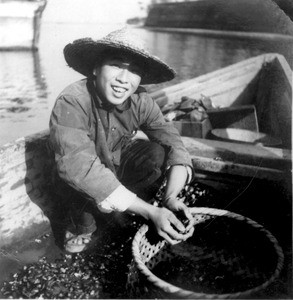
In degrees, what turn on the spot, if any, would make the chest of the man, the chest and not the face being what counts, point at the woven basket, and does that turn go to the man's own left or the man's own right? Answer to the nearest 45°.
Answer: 0° — they already face it

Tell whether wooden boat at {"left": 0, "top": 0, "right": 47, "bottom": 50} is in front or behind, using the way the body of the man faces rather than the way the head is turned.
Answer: behind

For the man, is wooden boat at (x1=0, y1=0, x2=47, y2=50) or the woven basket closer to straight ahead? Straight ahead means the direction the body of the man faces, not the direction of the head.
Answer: the woven basket

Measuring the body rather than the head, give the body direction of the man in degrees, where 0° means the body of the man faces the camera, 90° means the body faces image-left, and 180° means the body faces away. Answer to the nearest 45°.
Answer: approximately 315°
